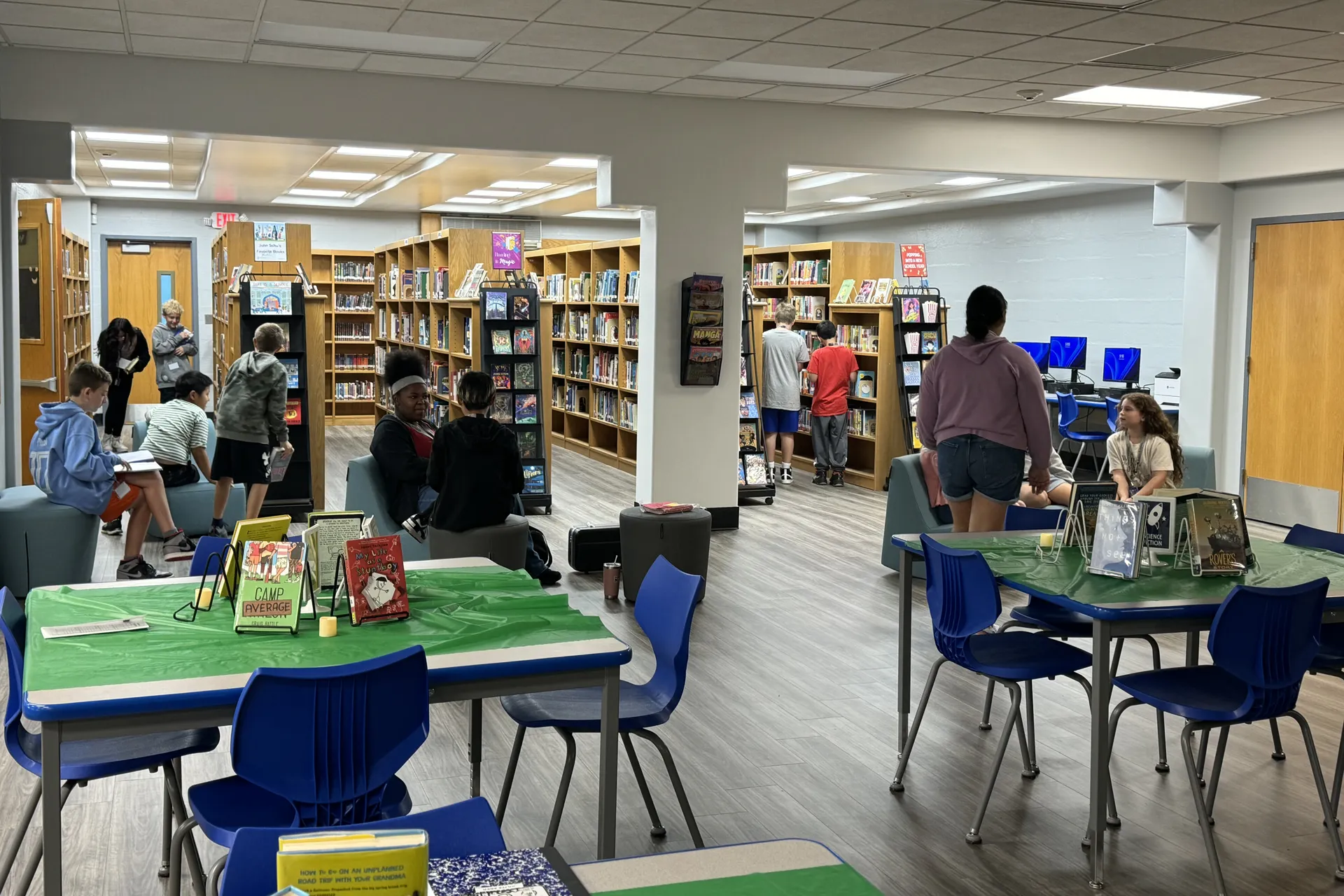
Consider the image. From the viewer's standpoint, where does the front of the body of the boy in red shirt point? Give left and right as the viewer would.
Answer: facing away from the viewer

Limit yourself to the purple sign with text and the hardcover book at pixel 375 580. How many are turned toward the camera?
2

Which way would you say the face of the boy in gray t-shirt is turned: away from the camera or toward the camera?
away from the camera

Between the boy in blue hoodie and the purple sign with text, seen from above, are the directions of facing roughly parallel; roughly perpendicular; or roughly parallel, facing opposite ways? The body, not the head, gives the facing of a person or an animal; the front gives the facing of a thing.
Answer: roughly perpendicular

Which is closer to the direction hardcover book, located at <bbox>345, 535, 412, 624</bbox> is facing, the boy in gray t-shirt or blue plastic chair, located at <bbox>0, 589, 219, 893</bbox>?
the blue plastic chair

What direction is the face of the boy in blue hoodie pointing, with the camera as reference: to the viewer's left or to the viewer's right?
to the viewer's right

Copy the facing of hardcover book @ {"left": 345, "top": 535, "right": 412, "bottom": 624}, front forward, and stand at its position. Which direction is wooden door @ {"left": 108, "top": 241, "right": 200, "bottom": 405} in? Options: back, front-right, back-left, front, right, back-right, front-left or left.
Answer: back

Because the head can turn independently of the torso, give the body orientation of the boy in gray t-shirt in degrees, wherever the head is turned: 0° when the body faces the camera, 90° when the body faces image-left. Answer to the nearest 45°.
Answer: approximately 180°

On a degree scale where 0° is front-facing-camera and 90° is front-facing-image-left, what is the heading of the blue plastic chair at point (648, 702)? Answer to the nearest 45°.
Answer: approximately 90°
